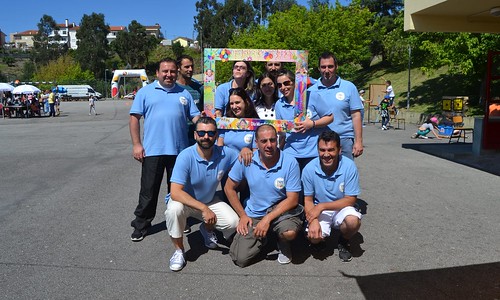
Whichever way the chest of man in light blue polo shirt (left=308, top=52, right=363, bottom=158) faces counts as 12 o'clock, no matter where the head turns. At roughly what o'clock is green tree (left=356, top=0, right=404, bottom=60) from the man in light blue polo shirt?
The green tree is roughly at 6 o'clock from the man in light blue polo shirt.

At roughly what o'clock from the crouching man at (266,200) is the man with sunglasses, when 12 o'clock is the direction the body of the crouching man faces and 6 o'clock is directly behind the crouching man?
The man with sunglasses is roughly at 3 o'clock from the crouching man.

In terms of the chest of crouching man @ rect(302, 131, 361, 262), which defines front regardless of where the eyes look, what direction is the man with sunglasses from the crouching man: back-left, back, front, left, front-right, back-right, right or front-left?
right

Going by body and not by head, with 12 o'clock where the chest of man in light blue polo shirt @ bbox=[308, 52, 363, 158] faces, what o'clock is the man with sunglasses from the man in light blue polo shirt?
The man with sunglasses is roughly at 2 o'clock from the man in light blue polo shirt.

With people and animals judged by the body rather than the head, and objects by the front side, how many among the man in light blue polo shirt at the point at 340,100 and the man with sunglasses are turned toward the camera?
2
